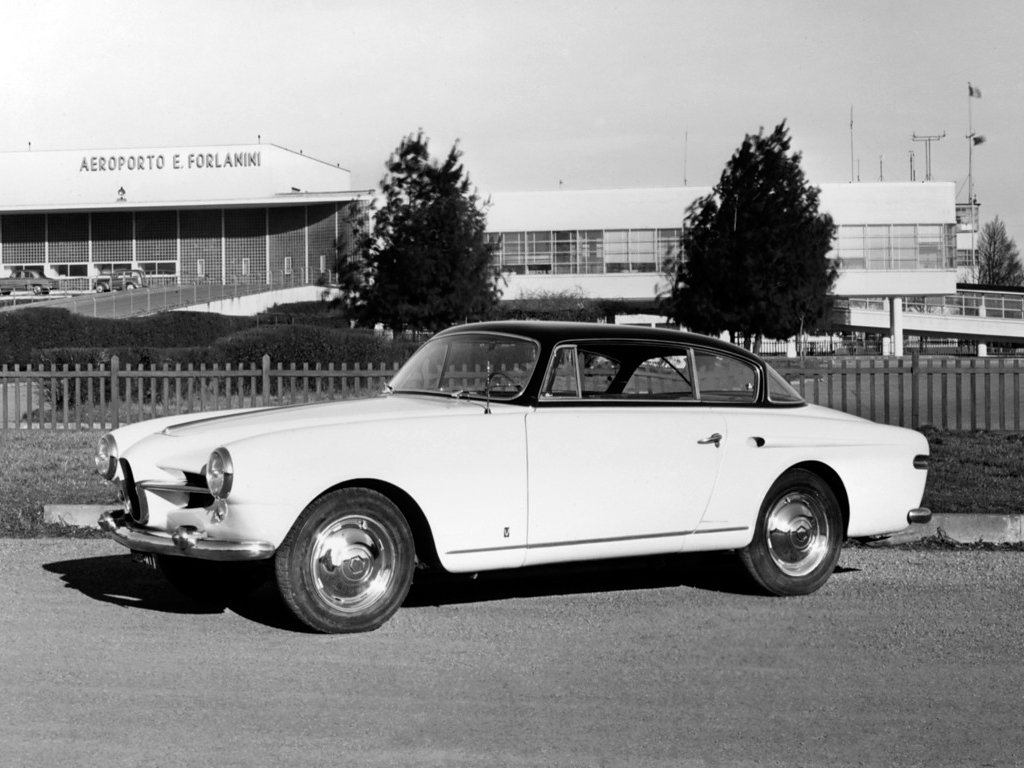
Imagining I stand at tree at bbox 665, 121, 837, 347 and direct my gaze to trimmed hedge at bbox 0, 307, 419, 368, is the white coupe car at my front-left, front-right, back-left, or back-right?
front-left

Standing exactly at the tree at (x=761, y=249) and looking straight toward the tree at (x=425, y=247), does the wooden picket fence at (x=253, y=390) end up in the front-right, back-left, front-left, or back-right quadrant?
front-left

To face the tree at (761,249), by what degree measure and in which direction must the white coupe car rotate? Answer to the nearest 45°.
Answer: approximately 135° to its right

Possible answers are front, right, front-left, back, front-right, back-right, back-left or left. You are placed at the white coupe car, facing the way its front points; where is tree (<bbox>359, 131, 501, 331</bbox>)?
back-right

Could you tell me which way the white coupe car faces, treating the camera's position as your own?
facing the viewer and to the left of the viewer
